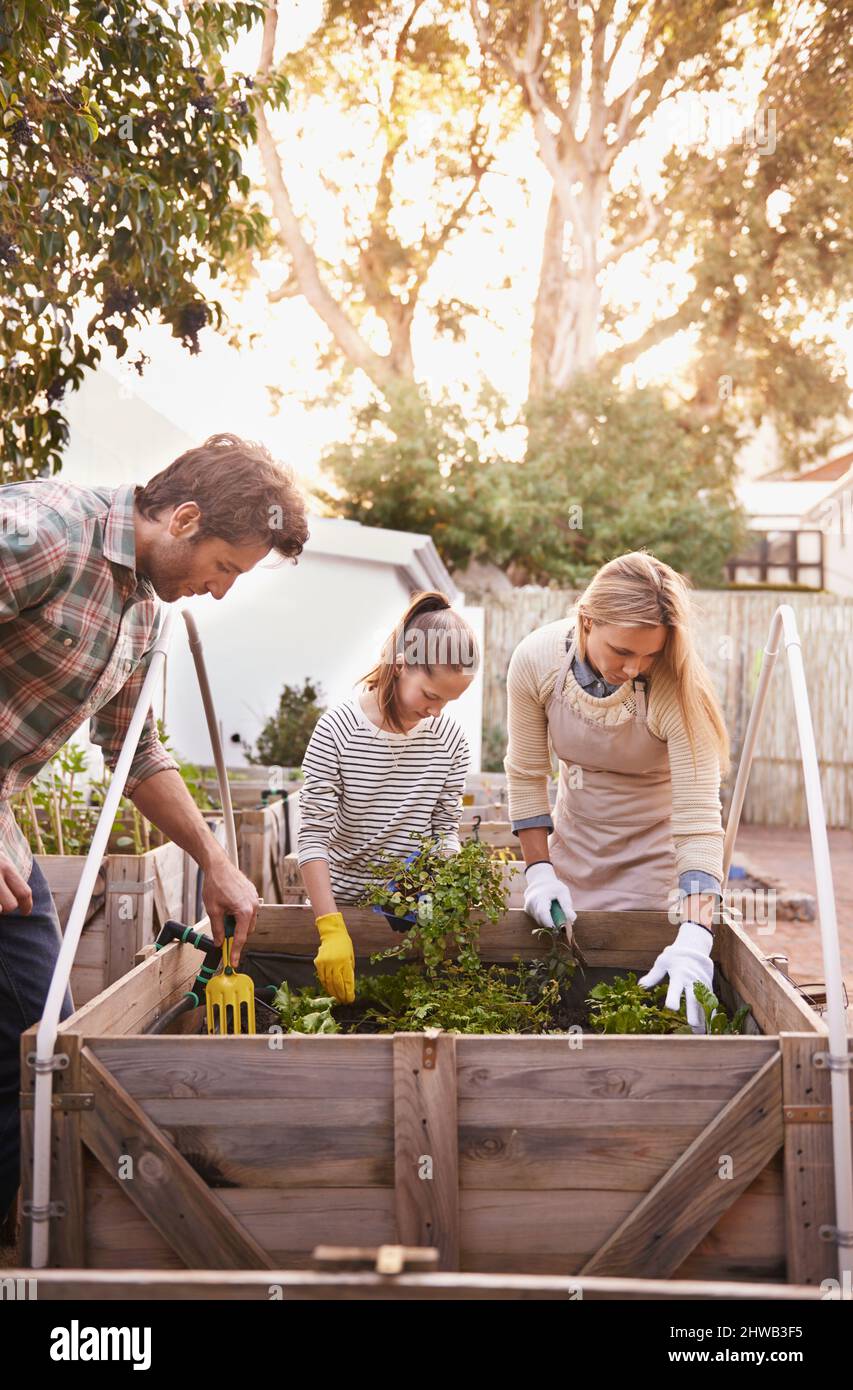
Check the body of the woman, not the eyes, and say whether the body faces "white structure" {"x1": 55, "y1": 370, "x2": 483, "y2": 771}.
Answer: no

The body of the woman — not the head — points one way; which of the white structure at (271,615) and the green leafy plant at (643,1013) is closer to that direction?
the green leafy plant

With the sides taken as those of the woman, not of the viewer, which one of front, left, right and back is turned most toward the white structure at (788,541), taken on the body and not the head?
back

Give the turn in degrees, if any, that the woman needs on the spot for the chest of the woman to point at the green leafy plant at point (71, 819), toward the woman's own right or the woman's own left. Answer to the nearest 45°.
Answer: approximately 135° to the woman's own right

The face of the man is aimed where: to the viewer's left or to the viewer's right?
to the viewer's right

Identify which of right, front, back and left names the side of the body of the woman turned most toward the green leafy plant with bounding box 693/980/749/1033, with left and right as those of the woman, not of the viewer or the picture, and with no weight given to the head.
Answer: front

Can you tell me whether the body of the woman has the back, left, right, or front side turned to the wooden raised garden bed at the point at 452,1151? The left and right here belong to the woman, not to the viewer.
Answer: front

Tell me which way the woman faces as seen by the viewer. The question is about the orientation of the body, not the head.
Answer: toward the camera

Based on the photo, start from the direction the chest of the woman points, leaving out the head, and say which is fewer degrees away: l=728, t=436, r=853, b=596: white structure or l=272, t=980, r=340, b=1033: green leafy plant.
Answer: the green leafy plant

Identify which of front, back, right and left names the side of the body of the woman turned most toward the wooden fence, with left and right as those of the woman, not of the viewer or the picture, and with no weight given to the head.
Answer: back
